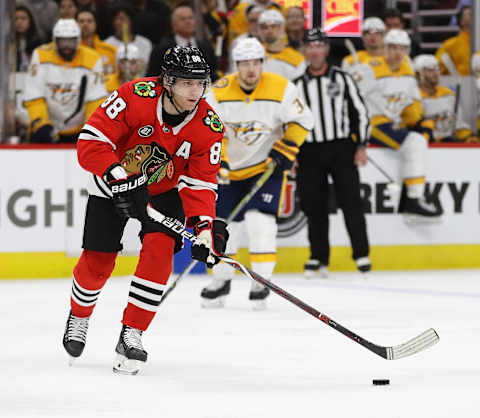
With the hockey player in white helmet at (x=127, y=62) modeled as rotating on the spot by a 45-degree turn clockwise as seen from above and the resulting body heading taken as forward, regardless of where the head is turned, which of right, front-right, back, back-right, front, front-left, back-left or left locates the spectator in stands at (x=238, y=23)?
back

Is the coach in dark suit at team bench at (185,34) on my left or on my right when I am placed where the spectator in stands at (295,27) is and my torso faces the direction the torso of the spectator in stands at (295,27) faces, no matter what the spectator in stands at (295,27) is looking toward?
on my right

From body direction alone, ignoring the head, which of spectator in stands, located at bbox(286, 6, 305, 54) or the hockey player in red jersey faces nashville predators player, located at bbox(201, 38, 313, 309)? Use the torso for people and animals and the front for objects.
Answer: the spectator in stands

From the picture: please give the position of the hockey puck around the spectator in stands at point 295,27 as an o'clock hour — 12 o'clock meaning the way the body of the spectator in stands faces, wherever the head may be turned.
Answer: The hockey puck is roughly at 12 o'clock from the spectator in stands.

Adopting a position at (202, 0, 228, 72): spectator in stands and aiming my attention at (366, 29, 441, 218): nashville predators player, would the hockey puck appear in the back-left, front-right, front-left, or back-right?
front-right

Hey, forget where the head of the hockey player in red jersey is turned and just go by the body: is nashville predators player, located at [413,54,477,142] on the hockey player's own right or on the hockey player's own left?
on the hockey player's own left

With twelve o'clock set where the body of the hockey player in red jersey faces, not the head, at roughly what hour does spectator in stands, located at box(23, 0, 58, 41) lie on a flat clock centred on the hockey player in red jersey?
The spectator in stands is roughly at 7 o'clock from the hockey player in red jersey.

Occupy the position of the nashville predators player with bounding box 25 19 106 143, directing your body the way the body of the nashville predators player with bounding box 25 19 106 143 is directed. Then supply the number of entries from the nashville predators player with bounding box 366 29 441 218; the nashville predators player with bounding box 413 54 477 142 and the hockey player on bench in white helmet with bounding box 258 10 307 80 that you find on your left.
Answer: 3

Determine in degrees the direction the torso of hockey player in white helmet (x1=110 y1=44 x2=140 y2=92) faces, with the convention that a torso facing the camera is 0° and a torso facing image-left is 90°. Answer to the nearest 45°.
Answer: approximately 0°

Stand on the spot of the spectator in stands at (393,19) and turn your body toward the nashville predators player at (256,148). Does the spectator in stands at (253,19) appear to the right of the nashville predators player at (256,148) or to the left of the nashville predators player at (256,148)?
right

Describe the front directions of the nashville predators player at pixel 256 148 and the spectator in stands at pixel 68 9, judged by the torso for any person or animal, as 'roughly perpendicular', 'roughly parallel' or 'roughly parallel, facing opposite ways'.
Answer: roughly parallel

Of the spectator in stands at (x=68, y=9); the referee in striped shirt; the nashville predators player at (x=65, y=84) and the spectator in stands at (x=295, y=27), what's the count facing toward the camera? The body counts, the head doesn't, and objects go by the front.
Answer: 4

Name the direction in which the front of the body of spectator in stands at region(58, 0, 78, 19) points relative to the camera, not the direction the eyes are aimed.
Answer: toward the camera

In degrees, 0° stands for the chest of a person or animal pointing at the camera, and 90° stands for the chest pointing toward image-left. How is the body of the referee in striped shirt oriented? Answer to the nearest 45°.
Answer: approximately 0°

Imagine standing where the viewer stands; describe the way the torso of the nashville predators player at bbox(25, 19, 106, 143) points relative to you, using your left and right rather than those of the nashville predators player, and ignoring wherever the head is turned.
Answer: facing the viewer

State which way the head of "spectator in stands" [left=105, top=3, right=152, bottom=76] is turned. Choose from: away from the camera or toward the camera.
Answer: toward the camera
